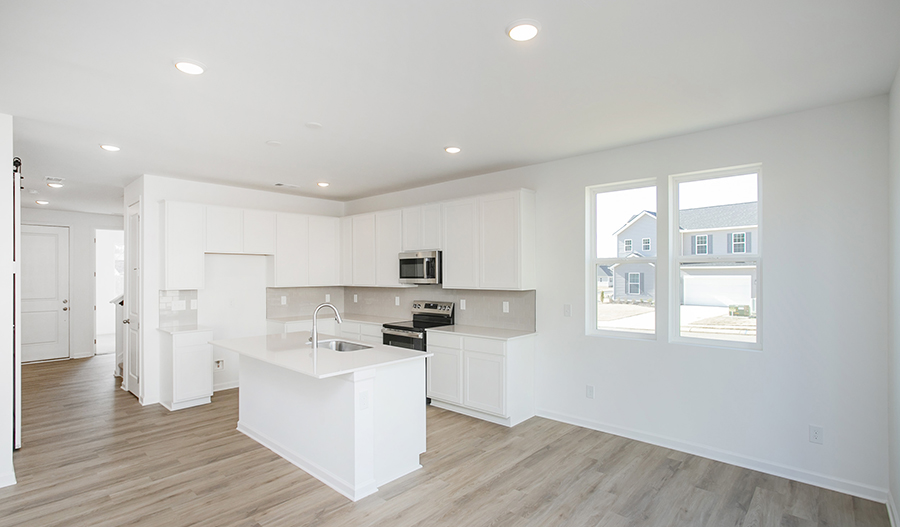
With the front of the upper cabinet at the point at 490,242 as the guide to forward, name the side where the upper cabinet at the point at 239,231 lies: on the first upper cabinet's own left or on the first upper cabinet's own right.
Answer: on the first upper cabinet's own right

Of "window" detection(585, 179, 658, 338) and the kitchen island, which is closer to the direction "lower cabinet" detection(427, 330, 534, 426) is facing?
the kitchen island

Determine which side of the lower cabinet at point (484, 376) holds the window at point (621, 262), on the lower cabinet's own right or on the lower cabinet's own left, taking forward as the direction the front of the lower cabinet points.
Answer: on the lower cabinet's own left

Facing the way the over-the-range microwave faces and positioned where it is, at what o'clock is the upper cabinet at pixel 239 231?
The upper cabinet is roughly at 2 o'clock from the over-the-range microwave.

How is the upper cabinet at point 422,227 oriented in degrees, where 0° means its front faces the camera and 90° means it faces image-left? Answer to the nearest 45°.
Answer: approximately 45°

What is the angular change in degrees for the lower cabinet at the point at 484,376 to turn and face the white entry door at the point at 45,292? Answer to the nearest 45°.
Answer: approximately 45° to its right
